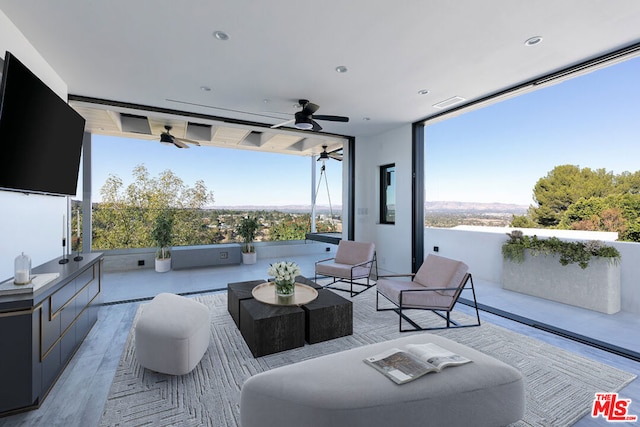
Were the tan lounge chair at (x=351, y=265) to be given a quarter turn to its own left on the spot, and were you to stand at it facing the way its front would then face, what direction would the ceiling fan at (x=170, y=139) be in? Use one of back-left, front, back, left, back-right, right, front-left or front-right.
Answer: back-right

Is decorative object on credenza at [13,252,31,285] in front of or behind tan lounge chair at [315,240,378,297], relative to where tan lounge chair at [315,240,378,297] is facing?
in front

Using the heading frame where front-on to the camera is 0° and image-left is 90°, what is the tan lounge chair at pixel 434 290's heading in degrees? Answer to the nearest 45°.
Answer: approximately 45°

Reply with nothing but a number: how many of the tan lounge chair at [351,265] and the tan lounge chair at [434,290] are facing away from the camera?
0

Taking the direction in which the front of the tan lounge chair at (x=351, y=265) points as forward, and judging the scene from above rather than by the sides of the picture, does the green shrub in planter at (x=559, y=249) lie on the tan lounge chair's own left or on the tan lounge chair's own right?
on the tan lounge chair's own left

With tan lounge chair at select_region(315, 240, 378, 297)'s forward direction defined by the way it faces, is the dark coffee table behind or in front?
in front

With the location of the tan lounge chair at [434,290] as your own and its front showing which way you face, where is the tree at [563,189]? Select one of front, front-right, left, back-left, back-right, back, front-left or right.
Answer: back

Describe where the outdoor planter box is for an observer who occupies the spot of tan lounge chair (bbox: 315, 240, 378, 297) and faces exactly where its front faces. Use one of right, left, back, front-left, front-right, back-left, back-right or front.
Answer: back-left

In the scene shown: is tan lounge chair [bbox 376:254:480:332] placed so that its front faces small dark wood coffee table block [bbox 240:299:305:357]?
yes

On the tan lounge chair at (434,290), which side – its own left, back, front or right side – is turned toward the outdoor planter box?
back

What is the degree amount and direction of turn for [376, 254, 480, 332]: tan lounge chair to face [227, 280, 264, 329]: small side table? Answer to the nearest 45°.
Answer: approximately 45° to its right

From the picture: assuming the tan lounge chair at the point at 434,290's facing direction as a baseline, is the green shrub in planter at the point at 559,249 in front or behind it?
behind

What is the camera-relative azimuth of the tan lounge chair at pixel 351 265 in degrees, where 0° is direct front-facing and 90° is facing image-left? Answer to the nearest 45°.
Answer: approximately 45°

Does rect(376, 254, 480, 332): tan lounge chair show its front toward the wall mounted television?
yes

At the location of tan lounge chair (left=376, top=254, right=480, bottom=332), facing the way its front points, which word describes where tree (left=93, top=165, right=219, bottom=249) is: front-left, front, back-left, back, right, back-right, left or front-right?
front-right

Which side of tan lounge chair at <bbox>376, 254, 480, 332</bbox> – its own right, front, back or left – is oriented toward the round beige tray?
front

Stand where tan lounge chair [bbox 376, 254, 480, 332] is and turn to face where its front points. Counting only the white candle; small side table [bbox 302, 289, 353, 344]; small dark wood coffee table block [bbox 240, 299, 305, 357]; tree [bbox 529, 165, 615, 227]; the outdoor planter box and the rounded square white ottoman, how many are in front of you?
4
